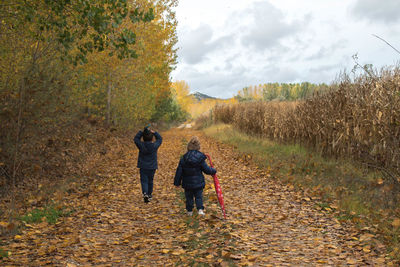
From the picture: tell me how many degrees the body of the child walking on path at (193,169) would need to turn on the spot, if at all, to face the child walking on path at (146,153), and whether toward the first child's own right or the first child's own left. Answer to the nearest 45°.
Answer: approximately 45° to the first child's own left

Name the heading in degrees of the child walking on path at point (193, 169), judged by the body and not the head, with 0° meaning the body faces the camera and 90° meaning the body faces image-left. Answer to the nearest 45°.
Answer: approximately 180°

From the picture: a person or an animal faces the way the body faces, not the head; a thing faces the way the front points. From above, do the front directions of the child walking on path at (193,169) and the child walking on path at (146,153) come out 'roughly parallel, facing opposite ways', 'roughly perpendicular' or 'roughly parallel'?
roughly parallel

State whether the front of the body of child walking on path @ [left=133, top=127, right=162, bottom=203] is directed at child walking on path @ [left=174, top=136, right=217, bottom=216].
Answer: no

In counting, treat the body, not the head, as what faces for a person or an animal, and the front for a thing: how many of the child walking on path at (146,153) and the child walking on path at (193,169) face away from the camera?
2

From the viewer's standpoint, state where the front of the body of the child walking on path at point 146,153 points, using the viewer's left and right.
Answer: facing away from the viewer
